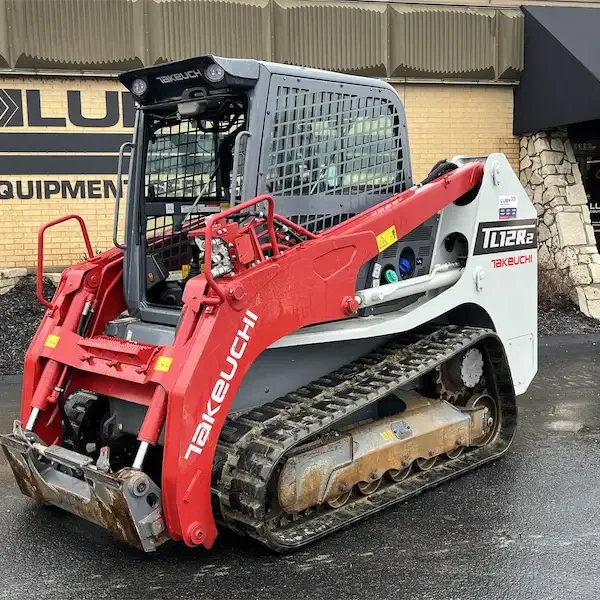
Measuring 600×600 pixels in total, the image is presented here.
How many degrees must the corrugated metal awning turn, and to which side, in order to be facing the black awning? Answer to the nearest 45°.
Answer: approximately 90° to its left

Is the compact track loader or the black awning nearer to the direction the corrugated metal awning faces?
the compact track loader

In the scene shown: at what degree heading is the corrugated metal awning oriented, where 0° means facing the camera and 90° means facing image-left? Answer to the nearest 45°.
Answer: approximately 0°

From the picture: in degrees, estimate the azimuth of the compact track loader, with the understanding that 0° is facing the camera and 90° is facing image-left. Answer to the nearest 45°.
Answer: approximately 45°

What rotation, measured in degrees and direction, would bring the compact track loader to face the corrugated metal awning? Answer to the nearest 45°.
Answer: approximately 135° to its right

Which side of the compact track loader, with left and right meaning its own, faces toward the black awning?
back

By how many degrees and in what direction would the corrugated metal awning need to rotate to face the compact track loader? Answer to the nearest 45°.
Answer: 0° — it already faces it
